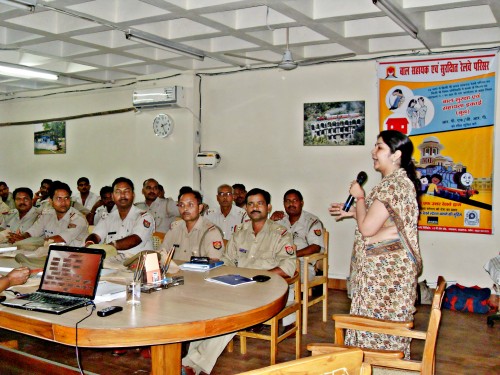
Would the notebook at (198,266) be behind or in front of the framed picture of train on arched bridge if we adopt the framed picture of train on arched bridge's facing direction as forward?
in front

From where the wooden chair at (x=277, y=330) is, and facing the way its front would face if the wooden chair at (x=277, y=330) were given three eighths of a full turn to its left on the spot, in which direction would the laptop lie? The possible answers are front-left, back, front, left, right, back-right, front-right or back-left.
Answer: back-right

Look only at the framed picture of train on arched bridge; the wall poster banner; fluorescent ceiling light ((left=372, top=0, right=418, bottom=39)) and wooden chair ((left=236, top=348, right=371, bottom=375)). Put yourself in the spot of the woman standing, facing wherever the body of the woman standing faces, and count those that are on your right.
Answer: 3

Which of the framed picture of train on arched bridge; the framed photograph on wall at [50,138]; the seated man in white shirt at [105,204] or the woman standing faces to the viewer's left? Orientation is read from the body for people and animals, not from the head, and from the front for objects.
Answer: the woman standing

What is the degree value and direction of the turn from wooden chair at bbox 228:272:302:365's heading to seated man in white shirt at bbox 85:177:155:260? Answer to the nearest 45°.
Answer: approximately 90° to its right

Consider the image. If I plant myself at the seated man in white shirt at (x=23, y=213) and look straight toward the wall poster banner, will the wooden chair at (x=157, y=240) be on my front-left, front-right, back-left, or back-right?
front-right

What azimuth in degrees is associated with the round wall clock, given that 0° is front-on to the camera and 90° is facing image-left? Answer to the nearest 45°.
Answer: approximately 45°

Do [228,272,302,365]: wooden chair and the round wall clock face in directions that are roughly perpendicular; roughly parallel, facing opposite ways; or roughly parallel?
roughly parallel

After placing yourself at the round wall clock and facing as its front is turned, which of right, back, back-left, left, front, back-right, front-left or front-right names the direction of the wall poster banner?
left

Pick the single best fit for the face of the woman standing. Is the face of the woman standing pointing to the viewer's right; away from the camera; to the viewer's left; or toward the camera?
to the viewer's left

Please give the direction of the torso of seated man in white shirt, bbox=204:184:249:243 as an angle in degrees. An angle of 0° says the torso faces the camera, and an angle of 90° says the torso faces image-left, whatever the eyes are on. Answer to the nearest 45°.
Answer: approximately 0°

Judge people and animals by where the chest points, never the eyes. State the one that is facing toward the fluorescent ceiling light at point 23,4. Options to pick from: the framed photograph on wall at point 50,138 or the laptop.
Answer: the framed photograph on wall

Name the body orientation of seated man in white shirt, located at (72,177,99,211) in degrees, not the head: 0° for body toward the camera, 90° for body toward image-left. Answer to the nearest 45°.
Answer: approximately 0°

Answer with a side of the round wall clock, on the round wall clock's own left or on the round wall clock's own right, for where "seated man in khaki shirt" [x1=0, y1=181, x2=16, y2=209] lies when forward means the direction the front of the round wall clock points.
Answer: on the round wall clock's own right

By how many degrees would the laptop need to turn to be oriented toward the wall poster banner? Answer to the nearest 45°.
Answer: approximately 180°

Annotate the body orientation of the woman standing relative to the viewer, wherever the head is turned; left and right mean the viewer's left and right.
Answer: facing to the left of the viewer

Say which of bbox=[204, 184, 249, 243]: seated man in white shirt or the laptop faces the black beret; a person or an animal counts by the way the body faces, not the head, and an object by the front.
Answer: the seated man in white shirt
